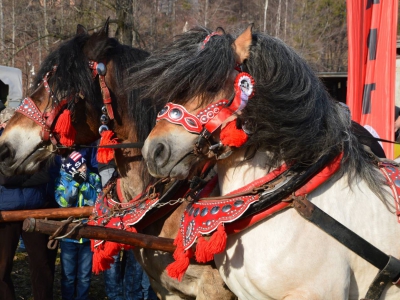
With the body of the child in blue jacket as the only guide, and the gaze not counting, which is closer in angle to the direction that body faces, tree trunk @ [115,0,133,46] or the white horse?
the white horse

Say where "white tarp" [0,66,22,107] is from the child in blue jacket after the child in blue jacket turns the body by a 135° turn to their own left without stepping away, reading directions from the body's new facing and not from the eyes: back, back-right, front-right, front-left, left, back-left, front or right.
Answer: front-left

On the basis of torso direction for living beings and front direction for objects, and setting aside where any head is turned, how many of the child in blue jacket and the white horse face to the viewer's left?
1

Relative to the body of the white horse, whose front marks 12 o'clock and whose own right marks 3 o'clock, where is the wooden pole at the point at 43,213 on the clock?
The wooden pole is roughly at 1 o'clock from the white horse.

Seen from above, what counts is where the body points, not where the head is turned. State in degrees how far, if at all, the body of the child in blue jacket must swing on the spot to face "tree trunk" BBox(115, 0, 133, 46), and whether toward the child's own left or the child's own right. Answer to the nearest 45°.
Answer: approximately 180°

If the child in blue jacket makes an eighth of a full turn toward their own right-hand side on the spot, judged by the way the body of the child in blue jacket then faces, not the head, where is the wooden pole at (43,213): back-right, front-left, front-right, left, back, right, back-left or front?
front-left

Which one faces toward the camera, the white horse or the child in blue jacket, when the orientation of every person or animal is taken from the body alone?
the child in blue jacket

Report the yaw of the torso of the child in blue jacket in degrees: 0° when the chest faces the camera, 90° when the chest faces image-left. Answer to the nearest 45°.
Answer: approximately 0°

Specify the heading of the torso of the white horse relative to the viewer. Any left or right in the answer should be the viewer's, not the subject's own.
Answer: facing to the left of the viewer

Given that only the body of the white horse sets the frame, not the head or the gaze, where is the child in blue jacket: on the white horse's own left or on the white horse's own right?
on the white horse's own right
